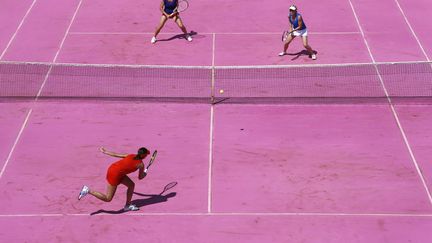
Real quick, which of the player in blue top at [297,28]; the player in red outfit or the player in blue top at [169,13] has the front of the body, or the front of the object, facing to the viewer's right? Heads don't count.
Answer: the player in red outfit

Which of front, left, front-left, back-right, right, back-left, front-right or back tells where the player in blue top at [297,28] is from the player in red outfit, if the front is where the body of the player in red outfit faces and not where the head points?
front-left

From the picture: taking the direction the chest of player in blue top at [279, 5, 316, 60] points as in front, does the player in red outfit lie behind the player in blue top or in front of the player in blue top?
in front

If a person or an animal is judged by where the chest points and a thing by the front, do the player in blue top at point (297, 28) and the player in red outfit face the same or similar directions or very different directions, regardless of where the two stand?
very different directions

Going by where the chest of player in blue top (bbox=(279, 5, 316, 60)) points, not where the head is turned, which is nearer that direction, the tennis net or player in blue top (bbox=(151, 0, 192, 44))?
the tennis net

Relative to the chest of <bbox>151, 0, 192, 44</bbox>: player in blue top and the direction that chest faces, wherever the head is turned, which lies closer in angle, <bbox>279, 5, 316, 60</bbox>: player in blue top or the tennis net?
the tennis net

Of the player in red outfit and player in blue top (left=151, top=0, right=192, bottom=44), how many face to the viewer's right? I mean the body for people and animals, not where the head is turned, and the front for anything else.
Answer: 1

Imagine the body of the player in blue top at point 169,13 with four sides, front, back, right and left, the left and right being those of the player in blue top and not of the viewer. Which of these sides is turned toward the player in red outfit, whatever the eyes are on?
front

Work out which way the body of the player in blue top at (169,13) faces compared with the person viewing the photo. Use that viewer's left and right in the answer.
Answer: facing the viewer

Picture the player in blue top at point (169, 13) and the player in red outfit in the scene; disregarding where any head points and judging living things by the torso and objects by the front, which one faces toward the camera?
the player in blue top

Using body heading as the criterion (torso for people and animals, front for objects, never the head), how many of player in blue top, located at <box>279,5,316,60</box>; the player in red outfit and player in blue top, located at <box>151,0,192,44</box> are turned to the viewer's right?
1

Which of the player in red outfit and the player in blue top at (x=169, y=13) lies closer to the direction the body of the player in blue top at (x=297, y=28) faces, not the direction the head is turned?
the player in red outfit

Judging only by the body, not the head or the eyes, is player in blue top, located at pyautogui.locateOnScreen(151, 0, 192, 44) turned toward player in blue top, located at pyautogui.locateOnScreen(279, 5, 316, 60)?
no

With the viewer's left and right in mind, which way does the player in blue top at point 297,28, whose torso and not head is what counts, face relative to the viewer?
facing the viewer and to the left of the viewer

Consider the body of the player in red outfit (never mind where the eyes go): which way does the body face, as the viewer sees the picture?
to the viewer's right
